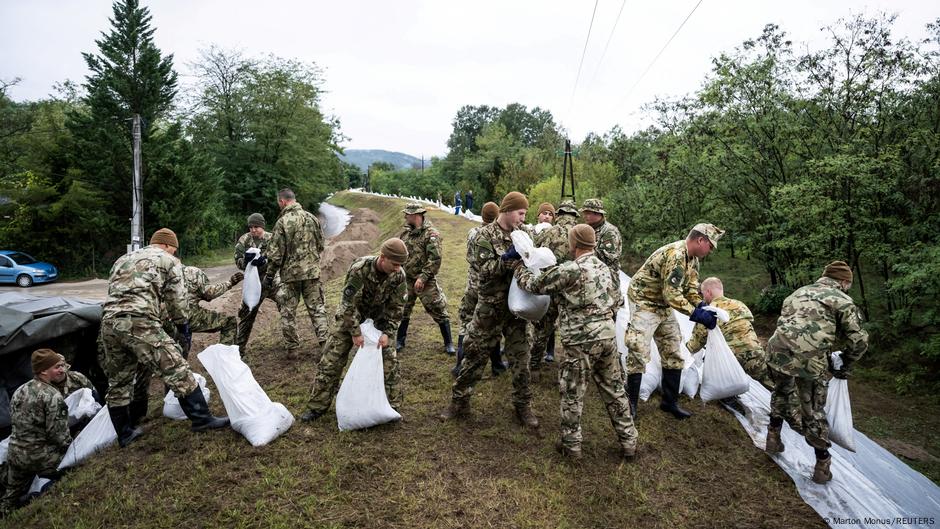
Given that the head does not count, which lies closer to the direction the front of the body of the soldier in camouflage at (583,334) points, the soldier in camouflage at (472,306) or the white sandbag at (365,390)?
the soldier in camouflage

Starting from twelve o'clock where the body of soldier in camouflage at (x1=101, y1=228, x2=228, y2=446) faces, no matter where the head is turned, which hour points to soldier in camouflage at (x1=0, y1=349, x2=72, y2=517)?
soldier in camouflage at (x1=0, y1=349, x2=72, y2=517) is roughly at 8 o'clock from soldier in camouflage at (x1=101, y1=228, x2=228, y2=446).

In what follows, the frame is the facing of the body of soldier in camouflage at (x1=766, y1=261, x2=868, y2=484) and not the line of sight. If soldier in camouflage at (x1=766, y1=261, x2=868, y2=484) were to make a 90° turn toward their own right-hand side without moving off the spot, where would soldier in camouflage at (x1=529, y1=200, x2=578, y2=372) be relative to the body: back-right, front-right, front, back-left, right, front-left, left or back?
back-right

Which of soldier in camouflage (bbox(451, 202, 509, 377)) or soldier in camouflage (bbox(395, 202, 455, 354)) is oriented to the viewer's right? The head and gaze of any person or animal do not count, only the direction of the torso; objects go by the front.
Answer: soldier in camouflage (bbox(451, 202, 509, 377))

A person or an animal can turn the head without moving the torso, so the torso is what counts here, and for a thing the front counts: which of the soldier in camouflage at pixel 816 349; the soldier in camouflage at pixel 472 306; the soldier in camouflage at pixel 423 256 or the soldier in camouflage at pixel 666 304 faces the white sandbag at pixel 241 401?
the soldier in camouflage at pixel 423 256

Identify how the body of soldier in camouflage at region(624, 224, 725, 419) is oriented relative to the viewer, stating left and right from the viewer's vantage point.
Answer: facing to the right of the viewer

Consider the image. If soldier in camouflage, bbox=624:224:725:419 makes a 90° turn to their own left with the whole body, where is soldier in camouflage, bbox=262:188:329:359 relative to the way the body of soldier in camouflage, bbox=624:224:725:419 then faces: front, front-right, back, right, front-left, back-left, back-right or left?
left
